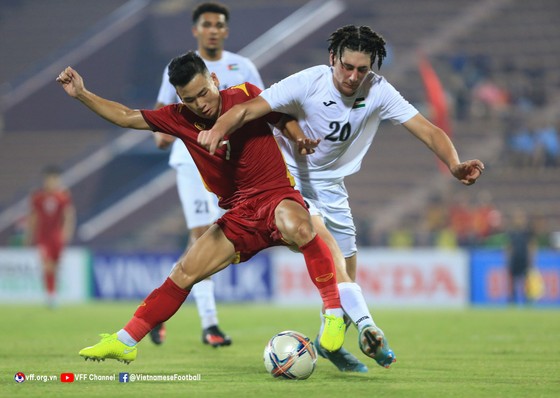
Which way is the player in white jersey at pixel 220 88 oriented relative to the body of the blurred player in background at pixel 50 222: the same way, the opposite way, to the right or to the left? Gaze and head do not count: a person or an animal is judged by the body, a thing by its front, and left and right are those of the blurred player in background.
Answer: the same way

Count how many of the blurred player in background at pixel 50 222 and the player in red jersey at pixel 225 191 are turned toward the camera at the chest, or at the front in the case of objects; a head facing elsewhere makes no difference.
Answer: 2

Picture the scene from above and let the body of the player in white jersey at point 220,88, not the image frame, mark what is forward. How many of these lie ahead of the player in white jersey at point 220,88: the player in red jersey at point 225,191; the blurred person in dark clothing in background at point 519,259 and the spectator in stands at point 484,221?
1

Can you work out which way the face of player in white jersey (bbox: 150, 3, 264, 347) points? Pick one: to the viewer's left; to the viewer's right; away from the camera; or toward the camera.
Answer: toward the camera

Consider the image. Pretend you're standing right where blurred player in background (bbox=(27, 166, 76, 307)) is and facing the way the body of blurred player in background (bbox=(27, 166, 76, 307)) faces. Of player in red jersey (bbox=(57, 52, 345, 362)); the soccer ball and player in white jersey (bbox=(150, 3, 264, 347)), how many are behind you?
0

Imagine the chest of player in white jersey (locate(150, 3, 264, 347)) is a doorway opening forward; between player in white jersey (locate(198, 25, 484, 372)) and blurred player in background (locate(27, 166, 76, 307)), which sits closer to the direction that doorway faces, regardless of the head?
the player in white jersey

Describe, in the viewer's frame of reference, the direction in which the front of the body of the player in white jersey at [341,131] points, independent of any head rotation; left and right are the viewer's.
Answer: facing the viewer

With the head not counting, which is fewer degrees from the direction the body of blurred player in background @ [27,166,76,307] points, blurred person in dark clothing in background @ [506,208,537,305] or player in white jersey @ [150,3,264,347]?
the player in white jersey

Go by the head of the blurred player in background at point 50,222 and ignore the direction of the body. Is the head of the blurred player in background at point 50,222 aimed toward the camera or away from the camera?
toward the camera

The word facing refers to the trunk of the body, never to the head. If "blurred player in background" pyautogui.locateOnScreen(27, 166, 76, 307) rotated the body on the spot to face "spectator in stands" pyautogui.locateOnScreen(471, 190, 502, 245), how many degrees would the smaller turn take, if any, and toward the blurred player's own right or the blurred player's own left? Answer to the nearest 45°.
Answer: approximately 90° to the blurred player's own left

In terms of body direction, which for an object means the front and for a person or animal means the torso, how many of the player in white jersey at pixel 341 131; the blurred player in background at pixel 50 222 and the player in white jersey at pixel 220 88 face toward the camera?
3

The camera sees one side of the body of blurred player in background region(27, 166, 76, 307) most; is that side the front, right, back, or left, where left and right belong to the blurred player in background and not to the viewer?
front

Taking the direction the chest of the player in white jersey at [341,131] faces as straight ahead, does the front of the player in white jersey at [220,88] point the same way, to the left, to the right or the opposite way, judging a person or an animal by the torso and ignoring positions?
the same way
